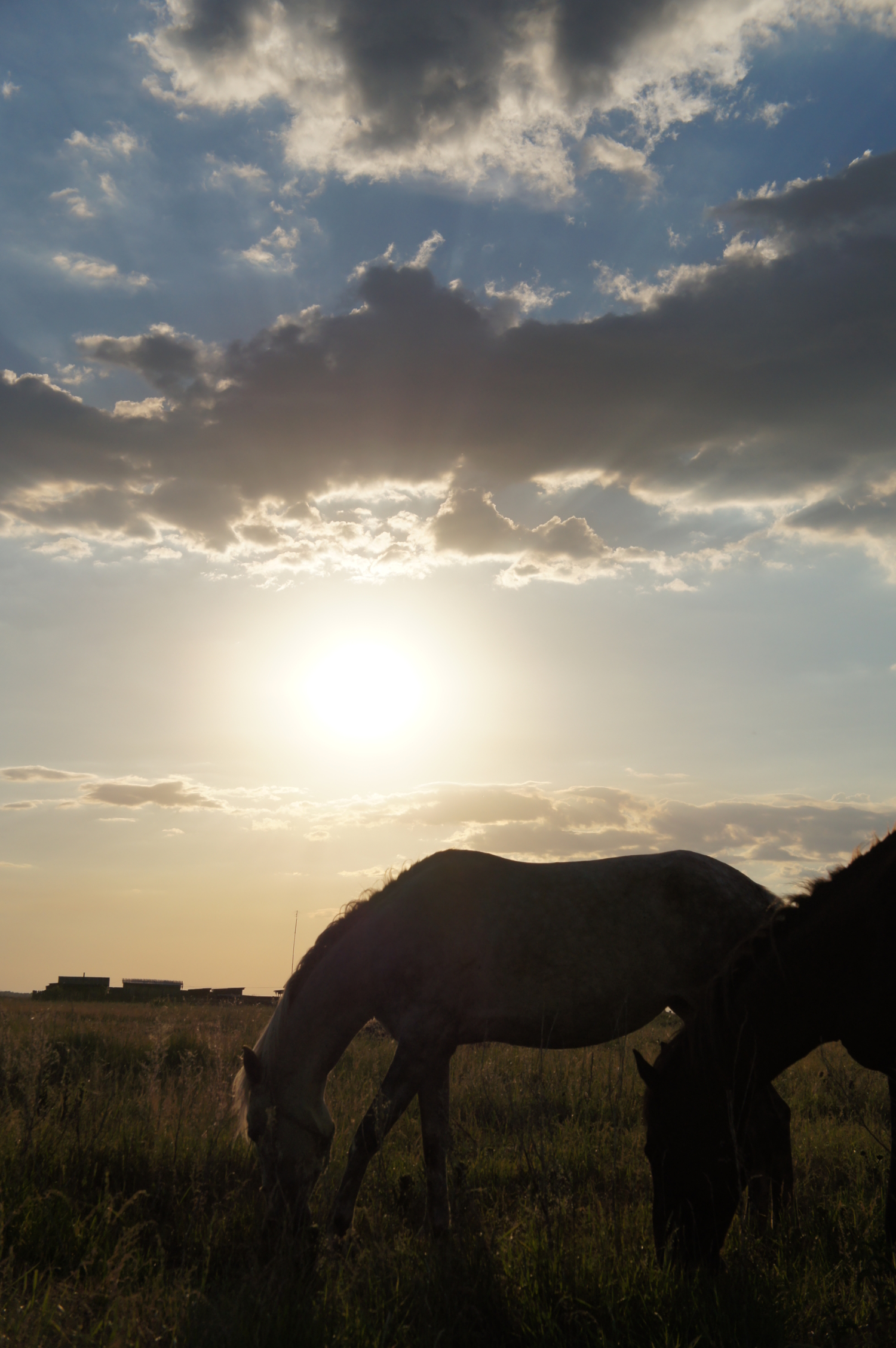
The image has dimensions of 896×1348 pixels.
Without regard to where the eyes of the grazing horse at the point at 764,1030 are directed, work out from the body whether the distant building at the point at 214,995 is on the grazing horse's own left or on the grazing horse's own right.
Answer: on the grazing horse's own right

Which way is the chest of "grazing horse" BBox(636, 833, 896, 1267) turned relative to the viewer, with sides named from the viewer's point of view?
facing to the left of the viewer

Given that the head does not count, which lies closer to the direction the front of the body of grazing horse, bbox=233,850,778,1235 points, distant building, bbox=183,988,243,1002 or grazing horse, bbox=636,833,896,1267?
the distant building

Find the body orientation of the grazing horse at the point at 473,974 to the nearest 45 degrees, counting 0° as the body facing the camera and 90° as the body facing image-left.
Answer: approximately 90°

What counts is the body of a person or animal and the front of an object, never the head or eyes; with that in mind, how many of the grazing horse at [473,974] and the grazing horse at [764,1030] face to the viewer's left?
2

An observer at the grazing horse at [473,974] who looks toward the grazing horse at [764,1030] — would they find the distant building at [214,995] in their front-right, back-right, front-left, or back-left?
back-left

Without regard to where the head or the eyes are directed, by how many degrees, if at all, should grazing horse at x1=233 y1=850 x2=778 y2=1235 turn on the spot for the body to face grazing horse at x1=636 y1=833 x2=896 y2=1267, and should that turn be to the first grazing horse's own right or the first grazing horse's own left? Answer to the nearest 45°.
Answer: approximately 135° to the first grazing horse's own left

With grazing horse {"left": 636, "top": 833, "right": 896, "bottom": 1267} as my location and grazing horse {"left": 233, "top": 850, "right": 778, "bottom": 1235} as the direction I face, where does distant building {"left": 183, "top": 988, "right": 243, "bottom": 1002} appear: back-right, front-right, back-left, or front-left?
front-right

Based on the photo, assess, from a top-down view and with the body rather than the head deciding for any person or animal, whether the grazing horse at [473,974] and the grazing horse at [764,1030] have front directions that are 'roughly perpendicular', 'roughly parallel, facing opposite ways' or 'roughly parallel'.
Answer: roughly parallel

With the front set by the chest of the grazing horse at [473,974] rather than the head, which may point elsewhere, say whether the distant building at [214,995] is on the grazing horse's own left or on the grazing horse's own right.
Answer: on the grazing horse's own right
